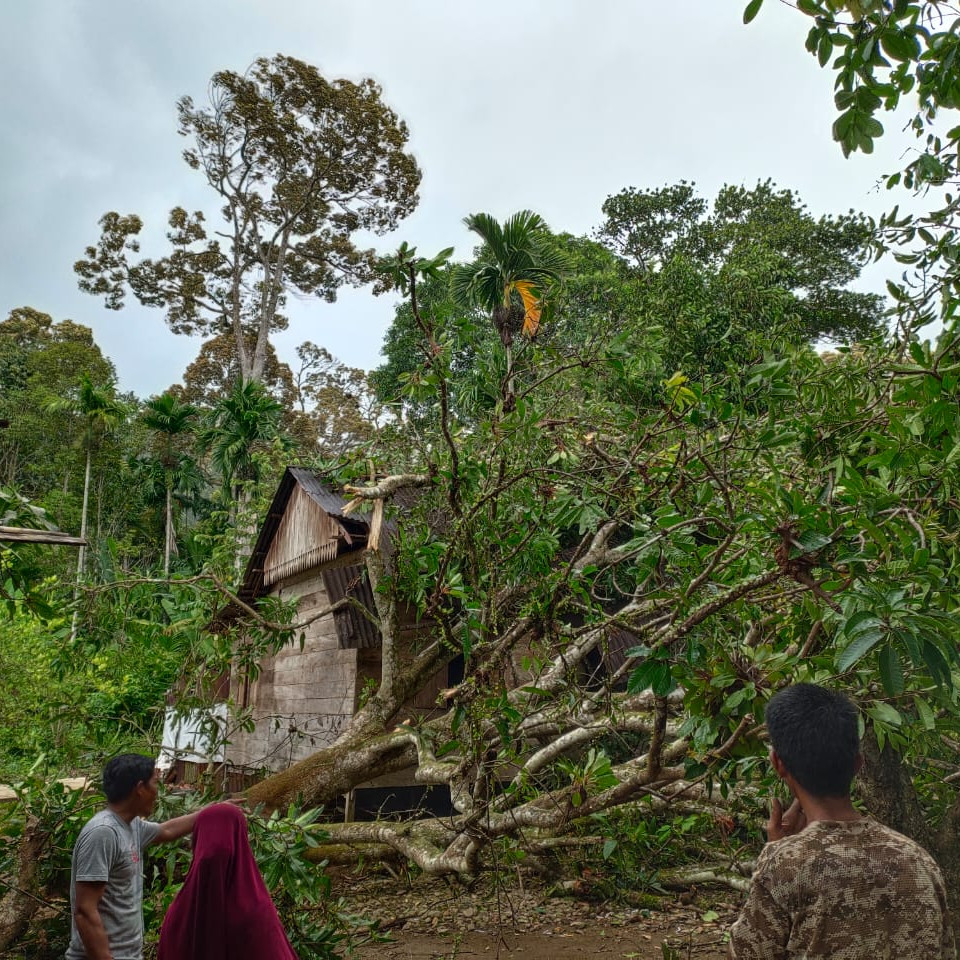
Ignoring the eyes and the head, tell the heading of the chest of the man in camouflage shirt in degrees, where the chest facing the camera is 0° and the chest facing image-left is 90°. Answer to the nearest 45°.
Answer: approximately 180°

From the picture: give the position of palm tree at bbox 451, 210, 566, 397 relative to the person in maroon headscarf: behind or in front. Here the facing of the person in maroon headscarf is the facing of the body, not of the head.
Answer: in front

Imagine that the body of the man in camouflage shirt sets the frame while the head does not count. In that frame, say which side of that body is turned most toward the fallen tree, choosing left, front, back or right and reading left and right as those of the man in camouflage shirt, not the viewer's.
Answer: front

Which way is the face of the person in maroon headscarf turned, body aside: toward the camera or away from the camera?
away from the camera

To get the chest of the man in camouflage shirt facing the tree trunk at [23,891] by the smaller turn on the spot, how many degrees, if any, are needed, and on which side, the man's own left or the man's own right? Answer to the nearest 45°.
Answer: approximately 90° to the man's own left

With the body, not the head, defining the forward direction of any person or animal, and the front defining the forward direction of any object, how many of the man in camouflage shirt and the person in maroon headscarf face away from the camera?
2

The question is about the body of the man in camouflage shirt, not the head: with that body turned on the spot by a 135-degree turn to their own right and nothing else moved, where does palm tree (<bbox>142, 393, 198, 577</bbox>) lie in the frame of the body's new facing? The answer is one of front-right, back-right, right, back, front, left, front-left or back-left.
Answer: back

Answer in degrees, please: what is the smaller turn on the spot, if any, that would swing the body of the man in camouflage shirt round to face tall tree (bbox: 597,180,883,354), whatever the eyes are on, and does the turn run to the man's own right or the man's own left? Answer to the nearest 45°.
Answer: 0° — they already face it

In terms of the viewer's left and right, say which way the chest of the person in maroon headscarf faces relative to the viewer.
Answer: facing away from the viewer

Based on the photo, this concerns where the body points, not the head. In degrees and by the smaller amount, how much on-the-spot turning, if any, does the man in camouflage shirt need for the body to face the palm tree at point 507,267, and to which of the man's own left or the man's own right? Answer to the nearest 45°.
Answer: approximately 45° to the man's own left

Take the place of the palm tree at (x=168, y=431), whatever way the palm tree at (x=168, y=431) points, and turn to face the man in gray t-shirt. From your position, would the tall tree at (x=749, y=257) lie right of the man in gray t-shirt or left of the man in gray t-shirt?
left

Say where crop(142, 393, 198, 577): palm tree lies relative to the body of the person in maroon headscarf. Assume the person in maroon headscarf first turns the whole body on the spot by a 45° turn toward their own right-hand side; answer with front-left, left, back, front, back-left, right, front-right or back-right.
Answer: front-left

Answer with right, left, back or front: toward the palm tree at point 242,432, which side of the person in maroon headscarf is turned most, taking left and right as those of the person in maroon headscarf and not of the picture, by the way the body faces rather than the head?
front
